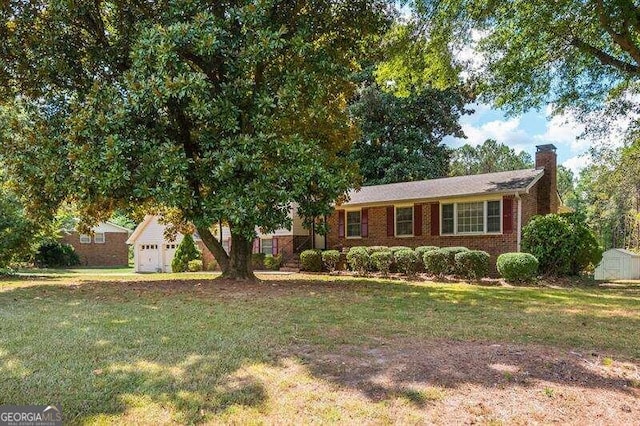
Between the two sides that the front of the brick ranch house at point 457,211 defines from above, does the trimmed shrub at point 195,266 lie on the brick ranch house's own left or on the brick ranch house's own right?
on the brick ranch house's own right

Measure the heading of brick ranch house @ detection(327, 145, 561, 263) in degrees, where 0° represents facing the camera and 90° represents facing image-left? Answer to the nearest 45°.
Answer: approximately 45°

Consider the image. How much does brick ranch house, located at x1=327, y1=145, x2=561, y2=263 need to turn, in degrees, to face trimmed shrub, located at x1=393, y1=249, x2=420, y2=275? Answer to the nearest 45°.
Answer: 0° — it already faces it

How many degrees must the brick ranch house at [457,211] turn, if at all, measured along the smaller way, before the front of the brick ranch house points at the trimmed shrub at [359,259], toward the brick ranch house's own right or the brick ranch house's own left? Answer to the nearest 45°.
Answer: approximately 45° to the brick ranch house's own right

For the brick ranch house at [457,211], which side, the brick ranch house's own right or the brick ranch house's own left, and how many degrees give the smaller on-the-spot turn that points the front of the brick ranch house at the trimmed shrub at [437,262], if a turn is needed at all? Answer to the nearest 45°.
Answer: approximately 45° to the brick ranch house's own left

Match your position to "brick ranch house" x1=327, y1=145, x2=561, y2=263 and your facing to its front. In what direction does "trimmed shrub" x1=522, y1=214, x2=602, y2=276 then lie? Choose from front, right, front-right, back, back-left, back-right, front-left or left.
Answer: left

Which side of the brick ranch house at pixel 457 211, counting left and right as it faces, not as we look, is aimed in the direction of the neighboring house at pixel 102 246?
right
